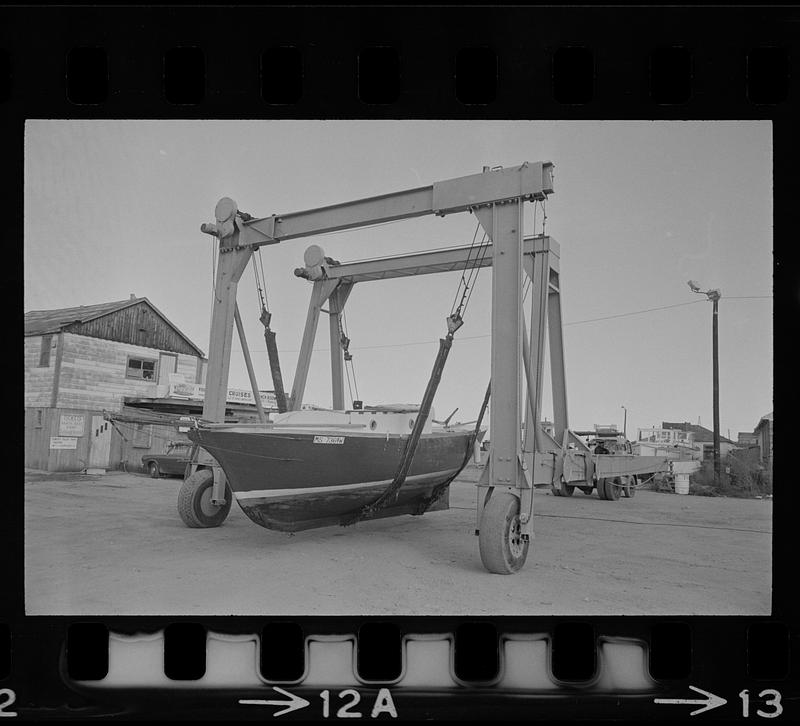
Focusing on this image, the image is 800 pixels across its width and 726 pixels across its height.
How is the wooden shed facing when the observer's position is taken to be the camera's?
facing the viewer and to the right of the viewer

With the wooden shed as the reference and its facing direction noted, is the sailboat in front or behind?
in front

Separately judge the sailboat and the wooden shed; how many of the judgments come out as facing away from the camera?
0

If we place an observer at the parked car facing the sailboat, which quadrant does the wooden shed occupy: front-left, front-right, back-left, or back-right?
back-right
